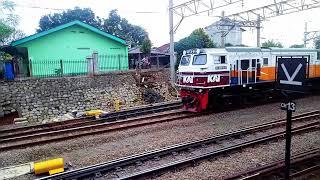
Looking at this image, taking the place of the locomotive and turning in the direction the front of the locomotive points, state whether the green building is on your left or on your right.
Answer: on your right

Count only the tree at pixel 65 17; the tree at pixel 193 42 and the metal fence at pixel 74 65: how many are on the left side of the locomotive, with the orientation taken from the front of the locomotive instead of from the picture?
0

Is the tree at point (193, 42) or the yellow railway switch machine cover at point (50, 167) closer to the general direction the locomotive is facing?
the yellow railway switch machine cover

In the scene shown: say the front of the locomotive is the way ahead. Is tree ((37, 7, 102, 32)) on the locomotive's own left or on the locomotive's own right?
on the locomotive's own right

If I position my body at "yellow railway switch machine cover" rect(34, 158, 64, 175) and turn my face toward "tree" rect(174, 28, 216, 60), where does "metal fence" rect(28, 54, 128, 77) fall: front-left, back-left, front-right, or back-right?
front-left

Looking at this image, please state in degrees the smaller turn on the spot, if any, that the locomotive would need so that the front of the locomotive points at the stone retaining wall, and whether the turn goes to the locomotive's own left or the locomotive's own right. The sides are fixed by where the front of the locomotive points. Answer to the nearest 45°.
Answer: approximately 45° to the locomotive's own right

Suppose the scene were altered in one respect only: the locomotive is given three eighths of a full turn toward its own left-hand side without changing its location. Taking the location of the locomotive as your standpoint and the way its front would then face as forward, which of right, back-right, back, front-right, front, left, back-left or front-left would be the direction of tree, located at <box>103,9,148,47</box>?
back-left

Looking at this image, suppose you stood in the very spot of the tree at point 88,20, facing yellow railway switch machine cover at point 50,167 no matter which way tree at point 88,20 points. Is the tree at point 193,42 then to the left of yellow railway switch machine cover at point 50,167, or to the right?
left

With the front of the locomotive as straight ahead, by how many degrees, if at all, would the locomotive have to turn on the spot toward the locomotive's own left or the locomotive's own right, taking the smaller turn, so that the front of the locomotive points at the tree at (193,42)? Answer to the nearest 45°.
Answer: approximately 135° to the locomotive's own right

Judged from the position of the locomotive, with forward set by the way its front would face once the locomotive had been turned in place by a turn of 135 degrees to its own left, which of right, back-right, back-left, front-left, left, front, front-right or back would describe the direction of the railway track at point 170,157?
right

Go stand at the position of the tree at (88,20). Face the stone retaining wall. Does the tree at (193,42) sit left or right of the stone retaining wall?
left

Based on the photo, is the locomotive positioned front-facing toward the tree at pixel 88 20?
no

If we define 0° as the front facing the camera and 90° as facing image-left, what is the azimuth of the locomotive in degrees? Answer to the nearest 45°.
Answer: approximately 45°

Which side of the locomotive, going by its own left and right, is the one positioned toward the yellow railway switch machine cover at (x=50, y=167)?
front
